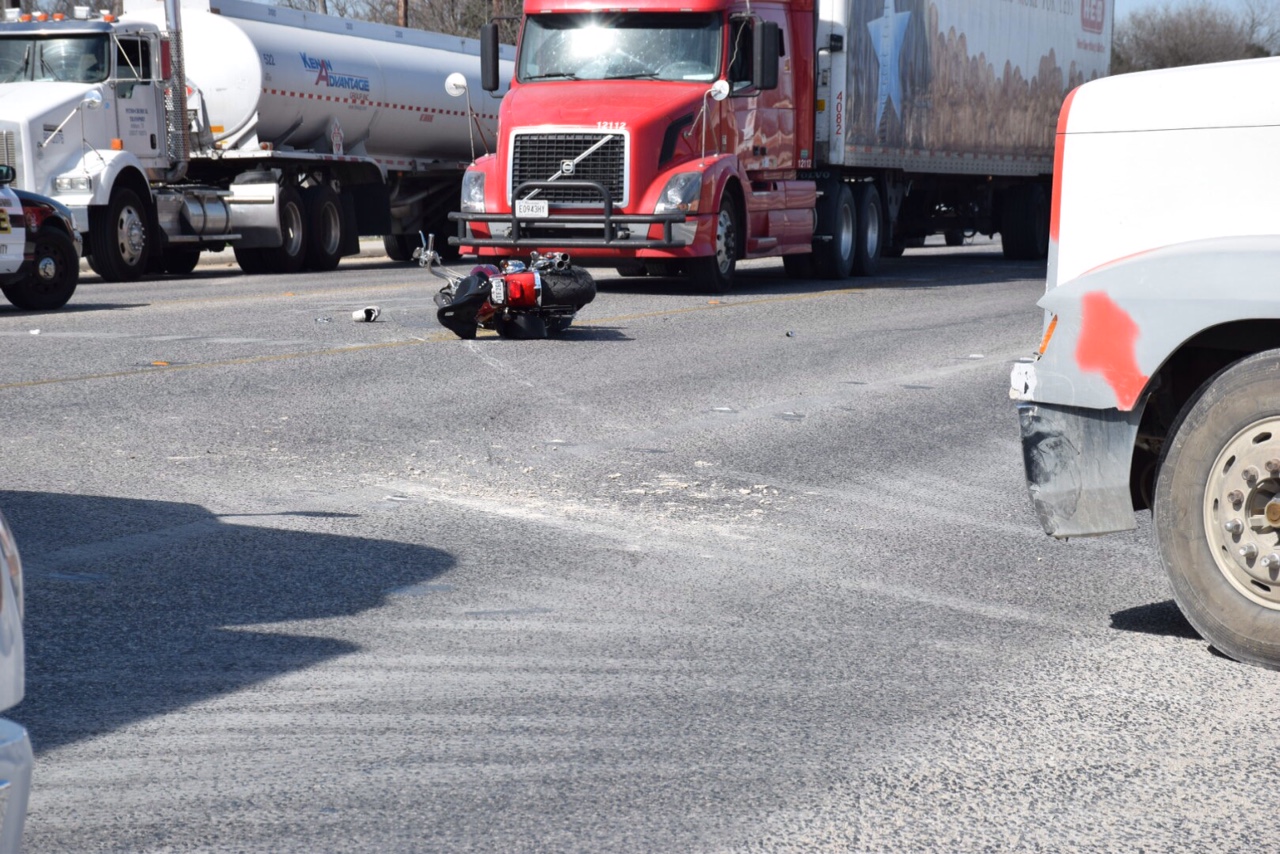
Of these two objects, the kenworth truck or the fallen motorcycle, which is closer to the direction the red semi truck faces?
the fallen motorcycle

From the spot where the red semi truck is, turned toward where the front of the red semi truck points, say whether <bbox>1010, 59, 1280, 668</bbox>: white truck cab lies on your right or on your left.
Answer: on your left

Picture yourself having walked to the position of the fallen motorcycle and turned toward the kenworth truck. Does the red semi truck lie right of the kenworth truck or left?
right

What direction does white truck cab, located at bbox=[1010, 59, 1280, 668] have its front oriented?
to the viewer's left

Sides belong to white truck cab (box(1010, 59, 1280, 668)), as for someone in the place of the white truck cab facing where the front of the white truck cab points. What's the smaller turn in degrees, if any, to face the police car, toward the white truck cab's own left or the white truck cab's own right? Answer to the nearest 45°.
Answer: approximately 45° to the white truck cab's own right

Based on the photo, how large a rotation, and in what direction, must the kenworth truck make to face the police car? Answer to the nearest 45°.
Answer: approximately 45° to its left

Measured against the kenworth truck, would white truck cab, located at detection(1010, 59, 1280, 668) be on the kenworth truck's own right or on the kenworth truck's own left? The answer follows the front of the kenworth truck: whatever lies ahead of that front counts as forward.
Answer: on the kenworth truck's own left

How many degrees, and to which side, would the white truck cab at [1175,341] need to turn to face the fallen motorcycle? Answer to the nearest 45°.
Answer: approximately 45° to its right

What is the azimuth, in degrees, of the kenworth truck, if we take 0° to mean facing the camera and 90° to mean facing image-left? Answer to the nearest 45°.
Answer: approximately 45°
